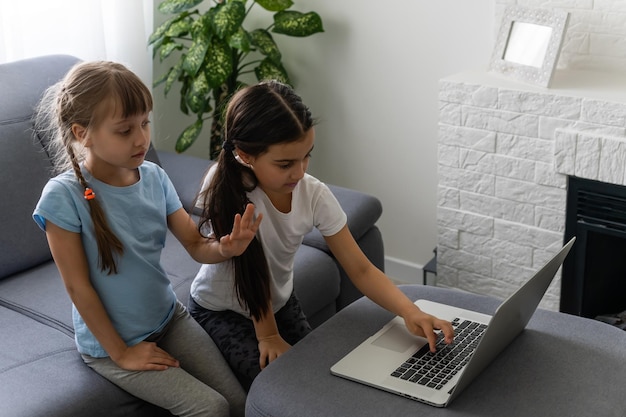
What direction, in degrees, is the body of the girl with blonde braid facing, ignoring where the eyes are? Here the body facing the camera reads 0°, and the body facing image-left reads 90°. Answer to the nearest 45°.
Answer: approximately 315°

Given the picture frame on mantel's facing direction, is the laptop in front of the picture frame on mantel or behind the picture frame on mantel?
in front

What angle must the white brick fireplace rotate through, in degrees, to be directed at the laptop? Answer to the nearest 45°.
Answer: approximately 45° to its left

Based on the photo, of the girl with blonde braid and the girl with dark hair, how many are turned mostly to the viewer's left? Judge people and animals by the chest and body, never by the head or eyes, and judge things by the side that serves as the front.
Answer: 0

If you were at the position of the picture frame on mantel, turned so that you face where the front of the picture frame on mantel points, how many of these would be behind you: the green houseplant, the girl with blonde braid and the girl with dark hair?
0

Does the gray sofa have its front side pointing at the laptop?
yes

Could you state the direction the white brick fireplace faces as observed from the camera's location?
facing the viewer and to the left of the viewer

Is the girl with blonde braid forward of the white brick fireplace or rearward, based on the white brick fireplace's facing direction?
forward

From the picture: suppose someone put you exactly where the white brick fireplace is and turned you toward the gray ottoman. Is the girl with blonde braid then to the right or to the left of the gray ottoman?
right

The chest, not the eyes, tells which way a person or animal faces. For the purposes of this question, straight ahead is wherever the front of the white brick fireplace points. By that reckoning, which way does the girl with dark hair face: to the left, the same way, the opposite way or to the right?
to the left

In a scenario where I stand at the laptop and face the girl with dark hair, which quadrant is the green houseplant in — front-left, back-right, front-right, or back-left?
front-right

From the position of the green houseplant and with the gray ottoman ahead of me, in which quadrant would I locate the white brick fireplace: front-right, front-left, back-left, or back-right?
front-left

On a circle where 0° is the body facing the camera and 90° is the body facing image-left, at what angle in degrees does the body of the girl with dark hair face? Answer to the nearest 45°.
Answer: approximately 315°

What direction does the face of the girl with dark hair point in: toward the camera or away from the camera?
toward the camera

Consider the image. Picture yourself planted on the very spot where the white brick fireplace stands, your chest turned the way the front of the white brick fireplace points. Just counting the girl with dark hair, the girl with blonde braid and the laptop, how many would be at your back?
0
